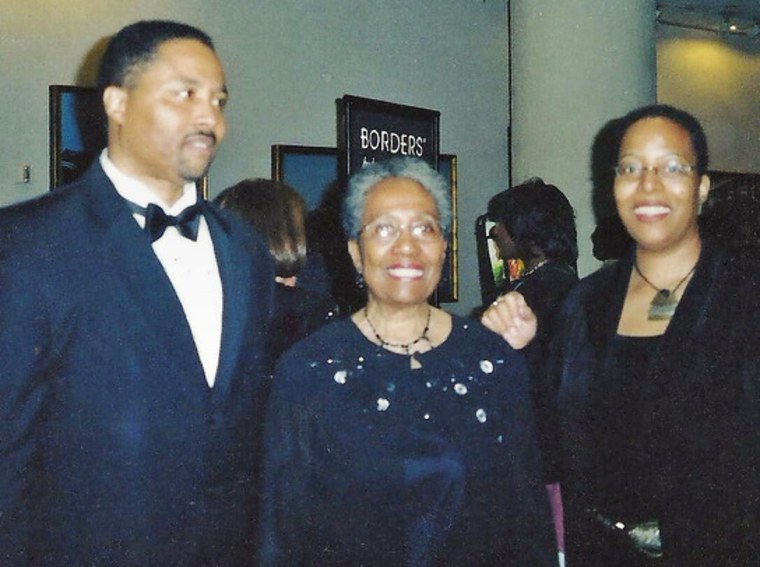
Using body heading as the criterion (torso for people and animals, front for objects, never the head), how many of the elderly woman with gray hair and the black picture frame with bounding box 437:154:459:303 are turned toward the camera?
2

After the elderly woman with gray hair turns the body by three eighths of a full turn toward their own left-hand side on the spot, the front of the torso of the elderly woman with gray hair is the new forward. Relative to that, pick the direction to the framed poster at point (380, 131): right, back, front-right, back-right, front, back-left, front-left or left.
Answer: front-left

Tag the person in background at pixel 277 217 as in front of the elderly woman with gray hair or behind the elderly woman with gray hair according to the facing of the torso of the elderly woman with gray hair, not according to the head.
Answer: behind

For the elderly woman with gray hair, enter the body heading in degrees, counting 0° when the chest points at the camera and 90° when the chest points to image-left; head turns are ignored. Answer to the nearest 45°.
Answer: approximately 0°

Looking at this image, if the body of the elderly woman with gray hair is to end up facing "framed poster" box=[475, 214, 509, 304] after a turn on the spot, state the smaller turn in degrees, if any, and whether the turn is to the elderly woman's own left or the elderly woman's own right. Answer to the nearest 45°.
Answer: approximately 180°

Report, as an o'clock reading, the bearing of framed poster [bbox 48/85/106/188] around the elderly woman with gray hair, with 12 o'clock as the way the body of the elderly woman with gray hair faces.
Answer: The framed poster is roughly at 5 o'clock from the elderly woman with gray hair.

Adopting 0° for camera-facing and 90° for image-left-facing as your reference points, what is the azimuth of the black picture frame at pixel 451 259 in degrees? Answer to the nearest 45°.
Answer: approximately 0°

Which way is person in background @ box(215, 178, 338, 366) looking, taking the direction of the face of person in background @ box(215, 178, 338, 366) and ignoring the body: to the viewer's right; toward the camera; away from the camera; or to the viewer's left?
away from the camera
